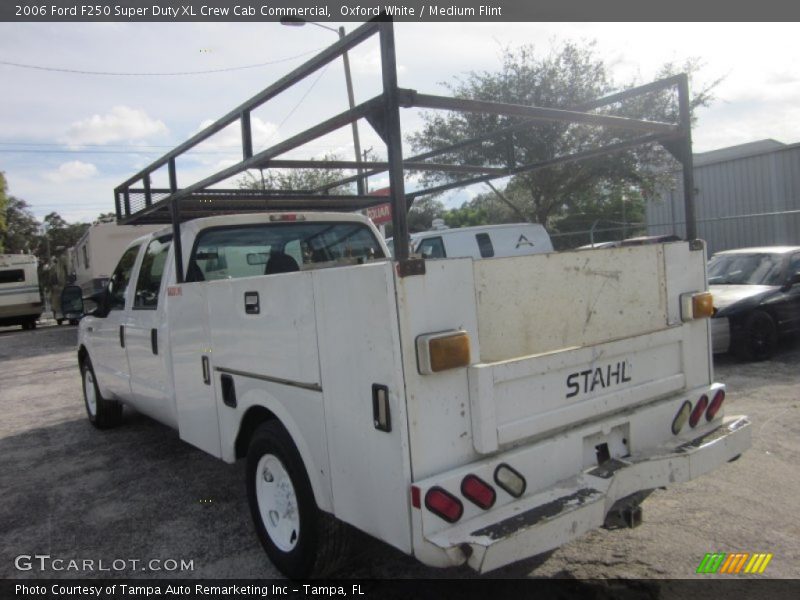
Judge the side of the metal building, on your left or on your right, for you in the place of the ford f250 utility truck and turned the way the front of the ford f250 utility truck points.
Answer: on your right

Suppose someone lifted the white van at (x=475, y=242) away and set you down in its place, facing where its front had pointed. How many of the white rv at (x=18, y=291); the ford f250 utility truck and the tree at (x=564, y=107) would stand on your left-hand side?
1

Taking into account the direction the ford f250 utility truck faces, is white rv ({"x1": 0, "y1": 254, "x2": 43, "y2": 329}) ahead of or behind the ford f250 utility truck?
ahead

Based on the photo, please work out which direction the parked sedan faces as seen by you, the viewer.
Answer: facing the viewer and to the left of the viewer

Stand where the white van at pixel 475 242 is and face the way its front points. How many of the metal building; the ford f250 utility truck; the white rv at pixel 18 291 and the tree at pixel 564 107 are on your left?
1

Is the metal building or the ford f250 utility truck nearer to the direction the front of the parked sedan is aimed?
the ford f250 utility truck

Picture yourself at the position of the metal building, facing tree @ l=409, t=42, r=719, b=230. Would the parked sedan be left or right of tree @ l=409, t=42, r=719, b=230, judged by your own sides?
left

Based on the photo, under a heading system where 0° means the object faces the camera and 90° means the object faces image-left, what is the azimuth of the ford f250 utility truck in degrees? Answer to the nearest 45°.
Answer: approximately 135°

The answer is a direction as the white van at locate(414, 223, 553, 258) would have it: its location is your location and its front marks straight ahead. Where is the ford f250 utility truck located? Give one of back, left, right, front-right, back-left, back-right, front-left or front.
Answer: left

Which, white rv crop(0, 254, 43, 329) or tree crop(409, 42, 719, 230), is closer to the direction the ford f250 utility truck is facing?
the white rv

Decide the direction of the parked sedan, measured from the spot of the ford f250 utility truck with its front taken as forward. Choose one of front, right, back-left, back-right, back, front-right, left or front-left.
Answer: right
